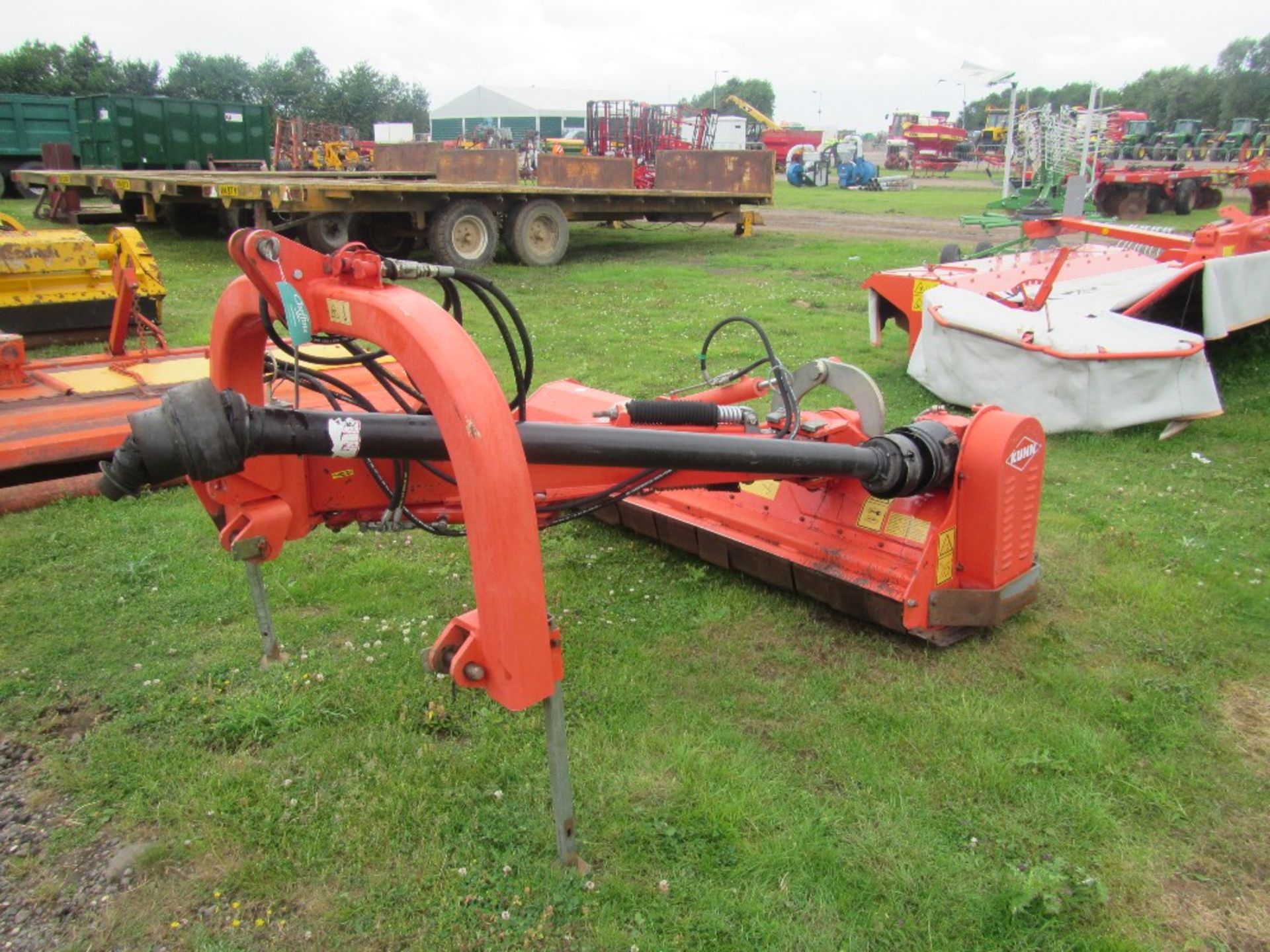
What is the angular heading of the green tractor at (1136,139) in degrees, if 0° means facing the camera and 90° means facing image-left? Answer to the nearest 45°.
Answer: approximately 45°

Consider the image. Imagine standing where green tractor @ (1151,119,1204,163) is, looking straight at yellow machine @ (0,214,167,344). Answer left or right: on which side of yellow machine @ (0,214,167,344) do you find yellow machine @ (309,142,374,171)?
right

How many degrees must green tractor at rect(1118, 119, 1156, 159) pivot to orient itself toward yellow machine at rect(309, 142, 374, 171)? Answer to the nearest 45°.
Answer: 0° — it already faces it

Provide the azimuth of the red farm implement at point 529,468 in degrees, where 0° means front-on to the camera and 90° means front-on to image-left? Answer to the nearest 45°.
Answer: approximately 45°

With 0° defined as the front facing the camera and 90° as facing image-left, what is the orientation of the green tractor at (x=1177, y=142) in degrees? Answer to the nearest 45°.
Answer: approximately 45°

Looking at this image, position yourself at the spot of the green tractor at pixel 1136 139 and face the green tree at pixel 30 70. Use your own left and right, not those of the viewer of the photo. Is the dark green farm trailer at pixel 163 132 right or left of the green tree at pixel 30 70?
left
